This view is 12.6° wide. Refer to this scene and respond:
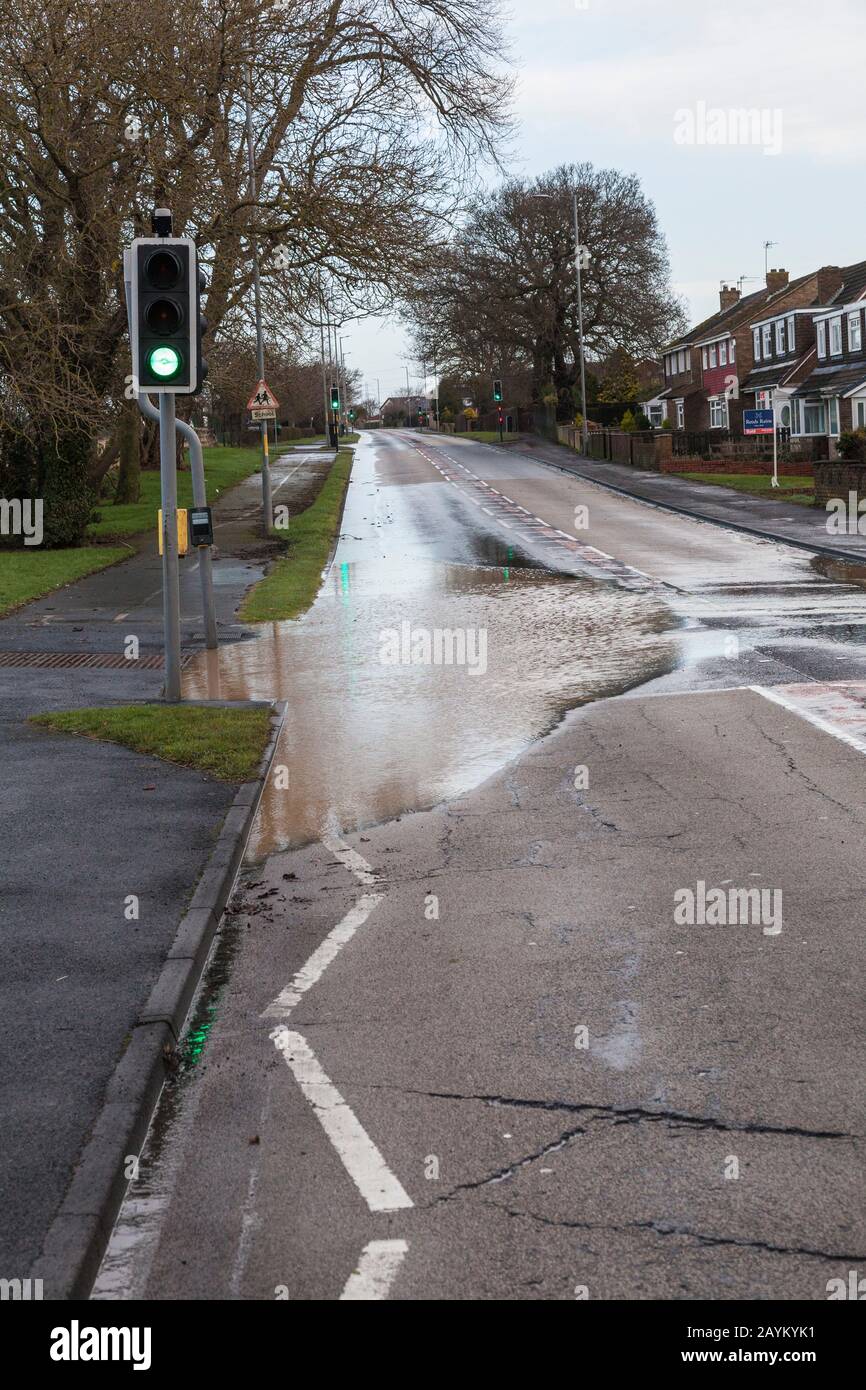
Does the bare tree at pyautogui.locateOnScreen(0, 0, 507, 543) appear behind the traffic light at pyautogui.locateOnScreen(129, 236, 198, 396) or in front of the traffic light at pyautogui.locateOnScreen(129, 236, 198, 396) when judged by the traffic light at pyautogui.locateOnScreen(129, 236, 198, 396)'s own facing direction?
behind

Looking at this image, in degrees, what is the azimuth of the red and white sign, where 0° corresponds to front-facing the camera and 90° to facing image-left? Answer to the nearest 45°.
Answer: approximately 0°

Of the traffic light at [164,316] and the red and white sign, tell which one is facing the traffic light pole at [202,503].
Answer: the red and white sign

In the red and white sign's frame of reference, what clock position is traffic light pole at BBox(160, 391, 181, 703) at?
The traffic light pole is roughly at 12 o'clock from the red and white sign.

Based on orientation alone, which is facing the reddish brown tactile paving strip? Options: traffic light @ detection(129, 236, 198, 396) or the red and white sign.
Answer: the red and white sign

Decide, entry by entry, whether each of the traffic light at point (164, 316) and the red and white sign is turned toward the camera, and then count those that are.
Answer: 2

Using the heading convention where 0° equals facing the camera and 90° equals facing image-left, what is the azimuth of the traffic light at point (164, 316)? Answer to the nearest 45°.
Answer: approximately 0°

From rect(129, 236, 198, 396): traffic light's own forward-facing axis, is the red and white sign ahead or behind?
behind

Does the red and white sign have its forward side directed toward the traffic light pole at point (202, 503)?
yes
